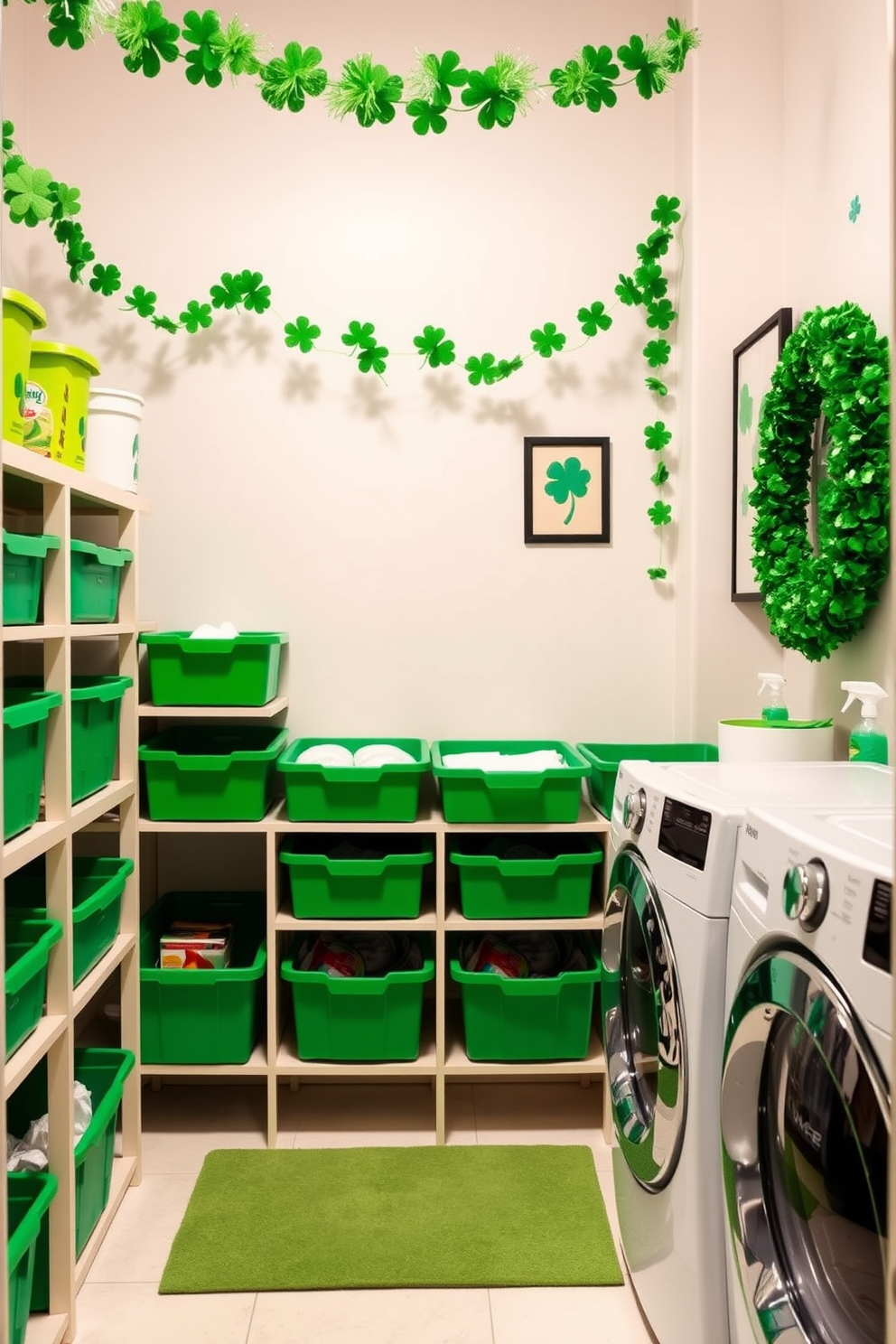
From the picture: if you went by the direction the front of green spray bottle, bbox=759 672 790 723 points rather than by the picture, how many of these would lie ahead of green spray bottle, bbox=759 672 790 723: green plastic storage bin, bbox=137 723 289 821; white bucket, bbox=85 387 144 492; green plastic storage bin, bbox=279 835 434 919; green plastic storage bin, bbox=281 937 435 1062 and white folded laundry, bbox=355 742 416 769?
5

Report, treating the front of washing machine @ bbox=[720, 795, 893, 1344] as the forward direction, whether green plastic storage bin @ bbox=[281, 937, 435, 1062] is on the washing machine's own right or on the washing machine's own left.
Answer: on the washing machine's own right

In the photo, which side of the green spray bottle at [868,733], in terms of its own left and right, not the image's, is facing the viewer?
left

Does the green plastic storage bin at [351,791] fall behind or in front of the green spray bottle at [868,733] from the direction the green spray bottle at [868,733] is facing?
in front

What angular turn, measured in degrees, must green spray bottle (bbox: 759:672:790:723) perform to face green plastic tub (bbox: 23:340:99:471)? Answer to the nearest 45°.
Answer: approximately 45° to its left

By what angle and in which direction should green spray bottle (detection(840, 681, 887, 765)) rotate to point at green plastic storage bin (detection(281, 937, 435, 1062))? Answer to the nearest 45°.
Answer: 0° — it already faces it

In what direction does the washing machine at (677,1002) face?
to the viewer's left

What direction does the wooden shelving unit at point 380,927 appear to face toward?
toward the camera

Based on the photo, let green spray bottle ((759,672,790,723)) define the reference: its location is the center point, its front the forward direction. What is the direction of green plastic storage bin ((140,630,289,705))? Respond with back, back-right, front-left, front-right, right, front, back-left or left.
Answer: front

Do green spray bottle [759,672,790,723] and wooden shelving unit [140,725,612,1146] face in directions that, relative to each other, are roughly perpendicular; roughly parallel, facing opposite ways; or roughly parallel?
roughly perpendicular

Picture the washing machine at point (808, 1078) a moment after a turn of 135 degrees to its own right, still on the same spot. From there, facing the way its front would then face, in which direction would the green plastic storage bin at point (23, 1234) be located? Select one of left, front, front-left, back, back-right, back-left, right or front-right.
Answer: left

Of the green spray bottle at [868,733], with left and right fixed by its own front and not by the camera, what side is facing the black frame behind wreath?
right

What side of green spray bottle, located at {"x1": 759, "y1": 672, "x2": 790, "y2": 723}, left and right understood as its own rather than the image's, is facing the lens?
left

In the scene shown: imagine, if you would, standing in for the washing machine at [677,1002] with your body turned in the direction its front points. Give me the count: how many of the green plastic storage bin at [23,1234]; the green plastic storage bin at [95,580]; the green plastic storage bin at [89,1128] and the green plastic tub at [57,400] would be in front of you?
4
